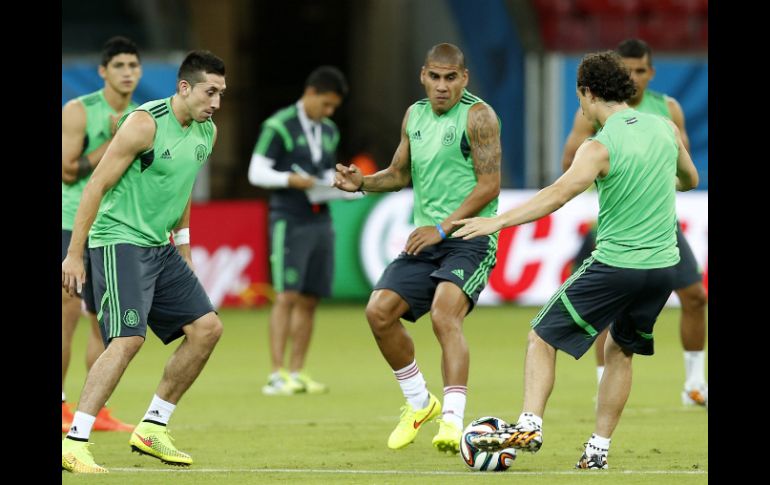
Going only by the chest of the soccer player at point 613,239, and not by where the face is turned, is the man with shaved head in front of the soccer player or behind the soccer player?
in front

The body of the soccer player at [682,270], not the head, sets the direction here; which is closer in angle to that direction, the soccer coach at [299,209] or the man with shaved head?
the man with shaved head

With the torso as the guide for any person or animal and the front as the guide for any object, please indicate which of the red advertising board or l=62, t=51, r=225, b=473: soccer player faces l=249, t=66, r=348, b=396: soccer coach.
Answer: the red advertising board

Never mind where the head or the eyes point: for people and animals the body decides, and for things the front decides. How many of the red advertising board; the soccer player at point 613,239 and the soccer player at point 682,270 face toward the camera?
2

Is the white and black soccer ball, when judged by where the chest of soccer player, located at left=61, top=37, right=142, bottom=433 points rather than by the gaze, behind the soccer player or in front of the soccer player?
in front

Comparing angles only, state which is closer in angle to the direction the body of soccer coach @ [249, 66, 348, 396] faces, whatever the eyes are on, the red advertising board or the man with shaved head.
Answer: the man with shaved head

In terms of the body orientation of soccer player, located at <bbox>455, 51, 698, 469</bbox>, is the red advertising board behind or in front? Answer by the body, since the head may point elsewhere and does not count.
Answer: in front

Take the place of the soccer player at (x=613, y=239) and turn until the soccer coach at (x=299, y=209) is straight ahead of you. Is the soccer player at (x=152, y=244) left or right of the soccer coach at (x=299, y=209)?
left

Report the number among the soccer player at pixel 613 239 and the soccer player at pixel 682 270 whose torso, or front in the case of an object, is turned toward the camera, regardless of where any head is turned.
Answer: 1

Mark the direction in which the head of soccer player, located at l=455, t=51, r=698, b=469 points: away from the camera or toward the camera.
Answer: away from the camera
